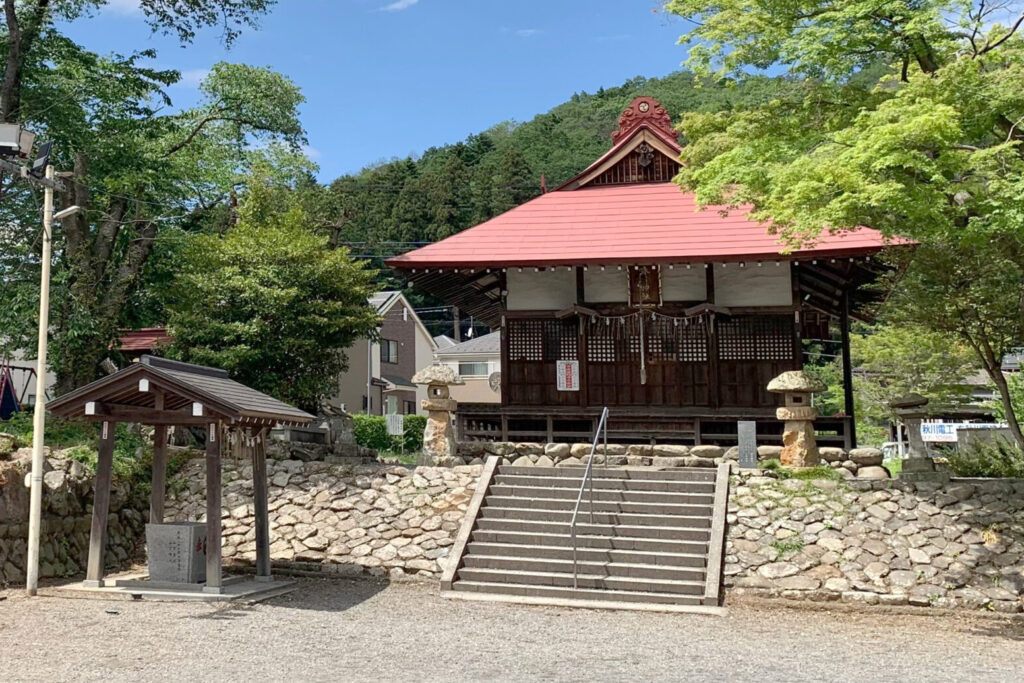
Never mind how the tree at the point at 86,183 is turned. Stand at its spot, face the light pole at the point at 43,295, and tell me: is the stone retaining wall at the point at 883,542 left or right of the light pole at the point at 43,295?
left

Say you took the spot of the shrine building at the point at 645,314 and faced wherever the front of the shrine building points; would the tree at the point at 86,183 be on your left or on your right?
on your right

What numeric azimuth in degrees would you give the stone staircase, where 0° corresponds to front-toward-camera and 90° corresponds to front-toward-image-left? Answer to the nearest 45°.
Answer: approximately 0°

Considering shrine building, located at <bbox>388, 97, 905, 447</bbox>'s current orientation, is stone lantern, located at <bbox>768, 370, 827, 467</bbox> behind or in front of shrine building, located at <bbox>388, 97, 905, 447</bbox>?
in front

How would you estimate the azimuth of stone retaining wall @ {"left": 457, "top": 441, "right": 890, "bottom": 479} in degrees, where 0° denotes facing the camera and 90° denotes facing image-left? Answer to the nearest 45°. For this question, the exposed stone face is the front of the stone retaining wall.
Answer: approximately 0°

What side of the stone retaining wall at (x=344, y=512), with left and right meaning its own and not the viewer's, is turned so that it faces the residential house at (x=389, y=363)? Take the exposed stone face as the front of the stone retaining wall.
back

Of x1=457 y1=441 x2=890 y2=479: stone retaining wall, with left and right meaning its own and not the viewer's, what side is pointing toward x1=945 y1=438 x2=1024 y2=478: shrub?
left

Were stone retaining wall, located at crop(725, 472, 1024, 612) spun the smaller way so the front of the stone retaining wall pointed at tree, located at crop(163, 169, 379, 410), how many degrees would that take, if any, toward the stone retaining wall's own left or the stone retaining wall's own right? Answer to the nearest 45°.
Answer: approximately 90° to the stone retaining wall's own right

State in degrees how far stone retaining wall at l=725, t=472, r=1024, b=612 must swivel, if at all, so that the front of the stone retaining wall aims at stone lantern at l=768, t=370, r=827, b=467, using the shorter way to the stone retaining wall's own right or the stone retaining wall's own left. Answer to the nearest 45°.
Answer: approximately 135° to the stone retaining wall's own right

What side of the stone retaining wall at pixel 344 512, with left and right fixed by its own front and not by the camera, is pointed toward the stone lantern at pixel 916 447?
left

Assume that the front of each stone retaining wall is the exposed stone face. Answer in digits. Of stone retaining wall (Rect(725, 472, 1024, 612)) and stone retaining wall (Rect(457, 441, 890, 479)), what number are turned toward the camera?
2
